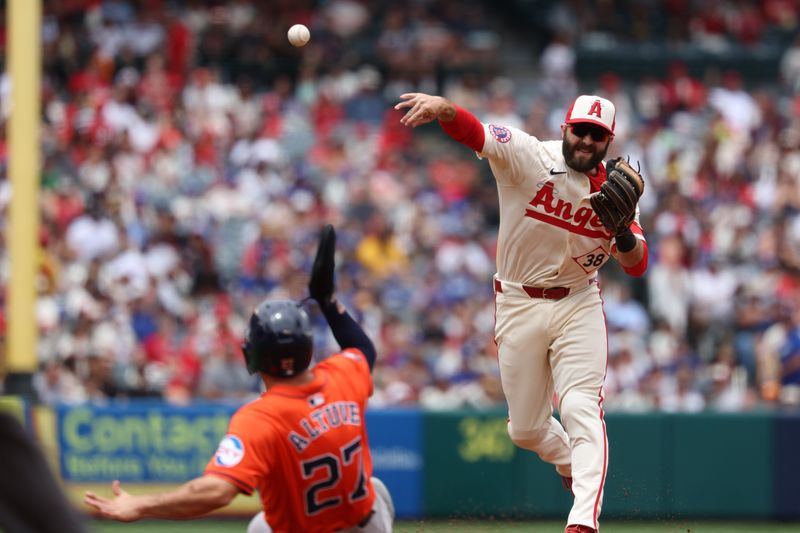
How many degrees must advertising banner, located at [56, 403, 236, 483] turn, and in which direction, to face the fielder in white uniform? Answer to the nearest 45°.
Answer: approximately 45° to its left

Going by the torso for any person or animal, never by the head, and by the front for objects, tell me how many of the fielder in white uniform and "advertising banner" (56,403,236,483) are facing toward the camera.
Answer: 2

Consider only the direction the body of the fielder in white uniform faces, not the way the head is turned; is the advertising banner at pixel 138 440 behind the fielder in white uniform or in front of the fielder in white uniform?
behind

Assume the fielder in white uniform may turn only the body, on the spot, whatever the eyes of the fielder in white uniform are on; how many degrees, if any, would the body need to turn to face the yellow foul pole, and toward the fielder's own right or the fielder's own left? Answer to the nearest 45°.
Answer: approximately 135° to the fielder's own right

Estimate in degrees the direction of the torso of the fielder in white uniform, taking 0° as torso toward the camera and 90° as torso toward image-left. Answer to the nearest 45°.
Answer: approximately 0°
